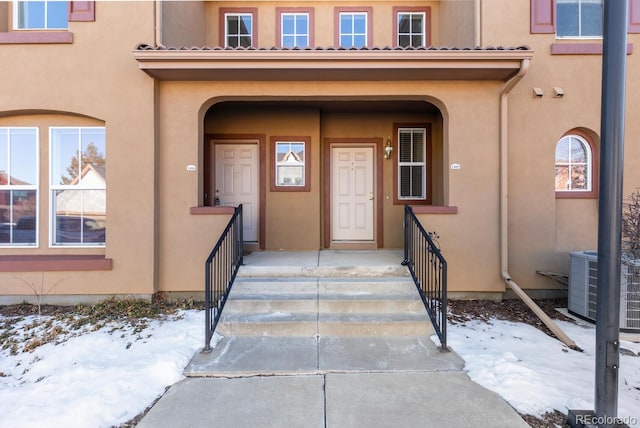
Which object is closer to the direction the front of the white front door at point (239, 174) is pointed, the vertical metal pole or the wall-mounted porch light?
the vertical metal pole

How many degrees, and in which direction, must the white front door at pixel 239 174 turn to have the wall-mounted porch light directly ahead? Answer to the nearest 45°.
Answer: approximately 90° to its left

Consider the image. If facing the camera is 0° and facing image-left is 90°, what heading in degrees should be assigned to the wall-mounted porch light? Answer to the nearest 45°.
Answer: approximately 0°

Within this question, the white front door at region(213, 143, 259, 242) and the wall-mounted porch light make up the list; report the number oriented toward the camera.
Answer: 2

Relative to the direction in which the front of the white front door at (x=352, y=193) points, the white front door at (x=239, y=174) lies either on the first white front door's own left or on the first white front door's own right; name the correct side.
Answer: on the first white front door's own right

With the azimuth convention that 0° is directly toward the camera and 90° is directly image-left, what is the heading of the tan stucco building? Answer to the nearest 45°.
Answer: approximately 0°

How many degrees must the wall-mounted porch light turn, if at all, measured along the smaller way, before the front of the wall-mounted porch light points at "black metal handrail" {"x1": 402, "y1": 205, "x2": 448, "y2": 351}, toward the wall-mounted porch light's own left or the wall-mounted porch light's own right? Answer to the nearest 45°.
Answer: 0° — it already faces it
